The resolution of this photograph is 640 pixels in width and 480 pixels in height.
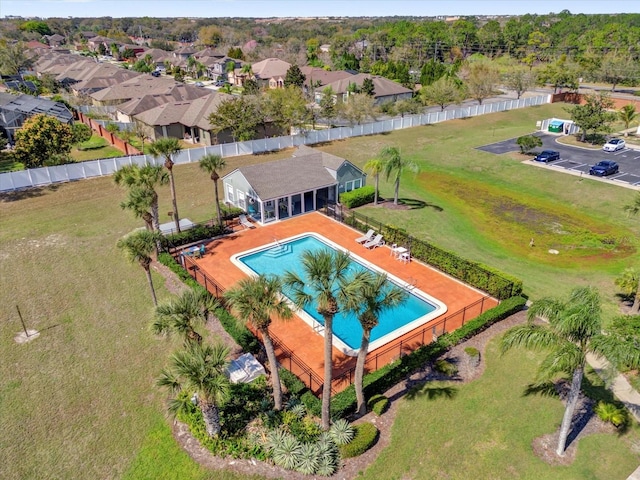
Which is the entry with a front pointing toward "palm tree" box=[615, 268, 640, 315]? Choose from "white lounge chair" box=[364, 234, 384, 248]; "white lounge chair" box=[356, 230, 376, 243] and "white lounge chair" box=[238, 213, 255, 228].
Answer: "white lounge chair" box=[238, 213, 255, 228]

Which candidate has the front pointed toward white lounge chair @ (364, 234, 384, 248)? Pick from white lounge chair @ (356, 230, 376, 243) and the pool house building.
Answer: the pool house building

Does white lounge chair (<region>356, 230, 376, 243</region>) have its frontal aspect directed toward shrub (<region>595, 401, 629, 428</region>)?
no

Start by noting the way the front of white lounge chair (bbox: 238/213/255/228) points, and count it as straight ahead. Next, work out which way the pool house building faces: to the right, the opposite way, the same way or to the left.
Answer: the same way

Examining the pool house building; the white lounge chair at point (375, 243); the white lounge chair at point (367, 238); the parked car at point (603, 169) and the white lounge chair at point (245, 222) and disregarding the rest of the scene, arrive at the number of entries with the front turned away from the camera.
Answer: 0

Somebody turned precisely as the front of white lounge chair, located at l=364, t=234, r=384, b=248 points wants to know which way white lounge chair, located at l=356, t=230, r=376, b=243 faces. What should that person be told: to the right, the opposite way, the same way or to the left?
the same way

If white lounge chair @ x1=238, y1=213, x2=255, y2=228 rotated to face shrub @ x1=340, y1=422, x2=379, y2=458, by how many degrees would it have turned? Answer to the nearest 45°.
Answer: approximately 45° to its right

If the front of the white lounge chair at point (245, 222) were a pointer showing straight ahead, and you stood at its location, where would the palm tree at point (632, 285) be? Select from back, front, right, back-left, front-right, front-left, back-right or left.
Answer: front

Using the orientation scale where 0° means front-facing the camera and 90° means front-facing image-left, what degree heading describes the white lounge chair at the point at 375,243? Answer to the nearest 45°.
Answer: approximately 45°

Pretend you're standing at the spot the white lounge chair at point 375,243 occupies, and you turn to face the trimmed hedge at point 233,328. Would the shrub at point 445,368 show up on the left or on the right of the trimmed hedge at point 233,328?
left

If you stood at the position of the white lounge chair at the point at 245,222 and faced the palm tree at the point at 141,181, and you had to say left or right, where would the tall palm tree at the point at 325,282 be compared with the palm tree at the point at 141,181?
left

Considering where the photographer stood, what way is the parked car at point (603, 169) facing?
facing the viewer and to the left of the viewer

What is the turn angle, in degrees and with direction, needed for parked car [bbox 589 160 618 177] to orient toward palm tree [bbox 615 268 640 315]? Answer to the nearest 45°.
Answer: approximately 45° to its left

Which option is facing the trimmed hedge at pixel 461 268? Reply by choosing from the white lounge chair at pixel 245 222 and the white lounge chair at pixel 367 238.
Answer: the white lounge chair at pixel 245 222

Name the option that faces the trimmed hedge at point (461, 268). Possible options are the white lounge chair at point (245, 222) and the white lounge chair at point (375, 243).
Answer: the white lounge chair at point (245, 222)

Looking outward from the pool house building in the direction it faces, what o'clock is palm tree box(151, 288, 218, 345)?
The palm tree is roughly at 2 o'clock from the pool house building.

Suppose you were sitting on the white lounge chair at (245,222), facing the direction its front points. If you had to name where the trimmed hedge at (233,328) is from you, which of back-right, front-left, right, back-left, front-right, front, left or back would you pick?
front-right

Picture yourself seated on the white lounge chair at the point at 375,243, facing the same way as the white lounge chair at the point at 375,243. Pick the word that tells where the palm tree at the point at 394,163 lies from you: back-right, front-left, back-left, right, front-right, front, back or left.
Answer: back-right
